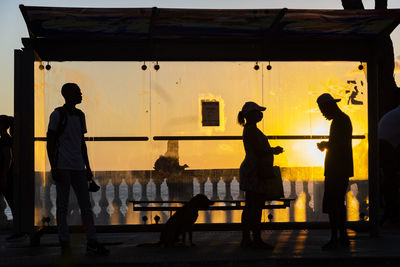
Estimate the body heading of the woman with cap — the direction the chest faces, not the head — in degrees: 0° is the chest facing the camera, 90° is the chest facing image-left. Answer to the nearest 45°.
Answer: approximately 270°

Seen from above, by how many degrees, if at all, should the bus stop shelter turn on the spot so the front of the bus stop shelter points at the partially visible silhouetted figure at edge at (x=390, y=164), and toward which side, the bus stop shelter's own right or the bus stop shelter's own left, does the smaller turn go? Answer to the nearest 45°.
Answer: approximately 135° to the bus stop shelter's own left

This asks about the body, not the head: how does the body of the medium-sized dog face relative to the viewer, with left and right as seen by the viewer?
facing to the right of the viewer

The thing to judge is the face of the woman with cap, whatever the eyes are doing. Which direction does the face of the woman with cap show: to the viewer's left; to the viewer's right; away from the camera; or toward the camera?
to the viewer's right

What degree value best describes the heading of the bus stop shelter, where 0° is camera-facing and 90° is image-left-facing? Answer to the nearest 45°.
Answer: approximately 0°
